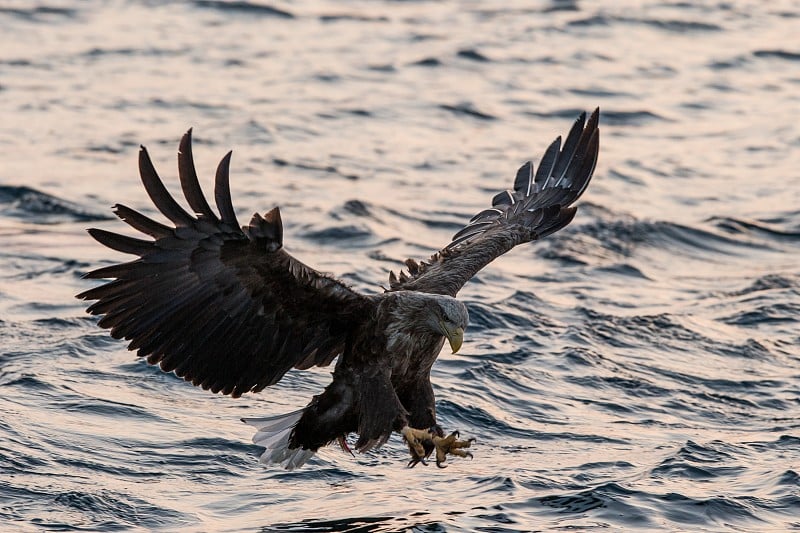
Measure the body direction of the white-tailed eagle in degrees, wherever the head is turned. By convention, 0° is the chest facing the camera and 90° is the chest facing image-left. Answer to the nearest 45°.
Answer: approximately 315°
